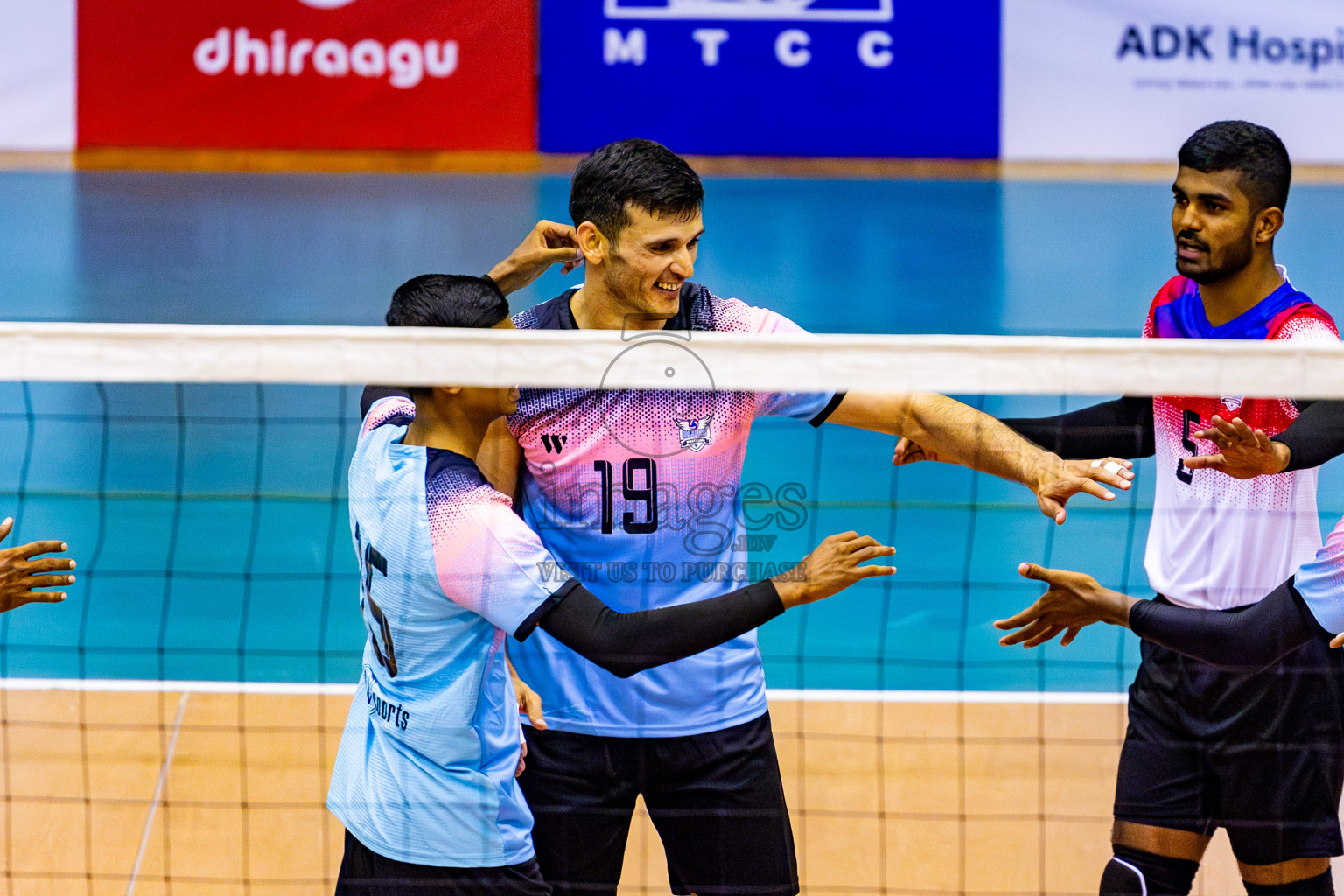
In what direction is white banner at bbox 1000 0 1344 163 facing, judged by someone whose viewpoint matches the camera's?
facing the viewer

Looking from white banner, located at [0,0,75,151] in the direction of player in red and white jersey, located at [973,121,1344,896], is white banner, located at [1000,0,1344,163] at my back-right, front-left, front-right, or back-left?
front-left

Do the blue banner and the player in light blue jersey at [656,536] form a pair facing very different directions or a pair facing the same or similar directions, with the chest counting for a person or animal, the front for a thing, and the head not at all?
same or similar directions

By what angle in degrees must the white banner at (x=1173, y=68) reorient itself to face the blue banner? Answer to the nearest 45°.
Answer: approximately 90° to its right

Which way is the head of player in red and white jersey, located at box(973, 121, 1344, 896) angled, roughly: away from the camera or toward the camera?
toward the camera

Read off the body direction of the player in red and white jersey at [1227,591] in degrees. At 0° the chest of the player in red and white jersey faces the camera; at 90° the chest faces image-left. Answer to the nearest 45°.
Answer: approximately 45°

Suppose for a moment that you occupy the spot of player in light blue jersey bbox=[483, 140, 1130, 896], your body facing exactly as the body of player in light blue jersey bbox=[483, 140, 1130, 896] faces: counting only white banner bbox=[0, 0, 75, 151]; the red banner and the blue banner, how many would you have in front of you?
0

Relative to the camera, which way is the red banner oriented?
toward the camera

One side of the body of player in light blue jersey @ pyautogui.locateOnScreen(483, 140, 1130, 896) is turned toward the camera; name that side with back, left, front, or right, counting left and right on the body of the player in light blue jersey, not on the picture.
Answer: front

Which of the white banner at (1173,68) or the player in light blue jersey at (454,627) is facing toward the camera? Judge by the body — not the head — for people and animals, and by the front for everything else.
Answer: the white banner

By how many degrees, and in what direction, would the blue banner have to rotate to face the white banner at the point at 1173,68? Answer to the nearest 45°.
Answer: approximately 90° to its left

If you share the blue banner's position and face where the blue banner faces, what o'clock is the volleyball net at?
The volleyball net is roughly at 12 o'clock from the blue banner.

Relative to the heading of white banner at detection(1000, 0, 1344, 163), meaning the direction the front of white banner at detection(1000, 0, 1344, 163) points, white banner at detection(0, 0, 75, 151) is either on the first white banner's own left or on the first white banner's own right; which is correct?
on the first white banner's own right

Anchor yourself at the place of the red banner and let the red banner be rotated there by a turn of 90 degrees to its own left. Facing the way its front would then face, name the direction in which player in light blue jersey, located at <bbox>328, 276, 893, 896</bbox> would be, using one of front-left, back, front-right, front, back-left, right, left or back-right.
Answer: right

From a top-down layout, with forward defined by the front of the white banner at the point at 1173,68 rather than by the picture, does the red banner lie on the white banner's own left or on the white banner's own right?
on the white banner's own right
